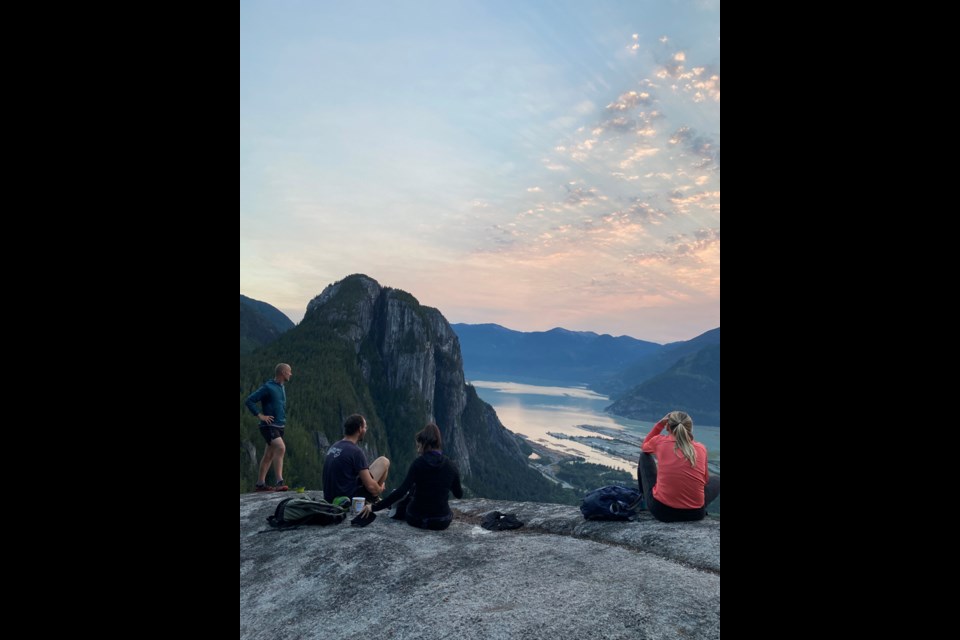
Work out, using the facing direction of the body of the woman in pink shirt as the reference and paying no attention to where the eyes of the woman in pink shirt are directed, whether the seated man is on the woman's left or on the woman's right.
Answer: on the woman's left

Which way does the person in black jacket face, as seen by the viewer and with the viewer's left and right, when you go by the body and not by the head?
facing away from the viewer

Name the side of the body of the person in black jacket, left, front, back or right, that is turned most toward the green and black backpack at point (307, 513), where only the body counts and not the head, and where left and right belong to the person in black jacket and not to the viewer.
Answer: left

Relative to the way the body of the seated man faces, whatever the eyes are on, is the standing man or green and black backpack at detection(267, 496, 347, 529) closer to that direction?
the standing man

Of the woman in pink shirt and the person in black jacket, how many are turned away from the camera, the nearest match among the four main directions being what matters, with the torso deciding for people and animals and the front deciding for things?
2

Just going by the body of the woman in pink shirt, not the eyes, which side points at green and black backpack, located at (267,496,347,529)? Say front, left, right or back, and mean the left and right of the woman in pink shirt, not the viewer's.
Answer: left

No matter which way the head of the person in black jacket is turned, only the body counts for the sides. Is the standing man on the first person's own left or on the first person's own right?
on the first person's own left

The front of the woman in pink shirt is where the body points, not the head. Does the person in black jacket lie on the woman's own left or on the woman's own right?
on the woman's own left

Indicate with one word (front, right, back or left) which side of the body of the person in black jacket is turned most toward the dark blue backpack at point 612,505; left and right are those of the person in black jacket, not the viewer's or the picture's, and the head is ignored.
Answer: right

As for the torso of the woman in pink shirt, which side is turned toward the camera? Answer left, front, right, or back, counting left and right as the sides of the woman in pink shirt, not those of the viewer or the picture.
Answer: back

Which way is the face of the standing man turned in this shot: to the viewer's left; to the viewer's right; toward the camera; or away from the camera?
to the viewer's right

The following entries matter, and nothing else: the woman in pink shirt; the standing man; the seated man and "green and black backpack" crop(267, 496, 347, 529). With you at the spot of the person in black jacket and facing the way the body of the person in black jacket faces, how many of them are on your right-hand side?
1

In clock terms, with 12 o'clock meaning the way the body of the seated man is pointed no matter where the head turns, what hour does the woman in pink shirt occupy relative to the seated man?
The woman in pink shirt is roughly at 2 o'clock from the seated man.

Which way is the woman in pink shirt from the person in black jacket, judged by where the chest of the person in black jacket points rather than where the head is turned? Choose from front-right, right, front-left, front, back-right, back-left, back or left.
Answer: right

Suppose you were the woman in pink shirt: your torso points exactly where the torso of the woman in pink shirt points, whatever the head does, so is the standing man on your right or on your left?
on your left

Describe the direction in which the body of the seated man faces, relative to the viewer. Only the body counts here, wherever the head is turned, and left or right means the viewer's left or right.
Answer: facing away from the viewer and to the right of the viewer
